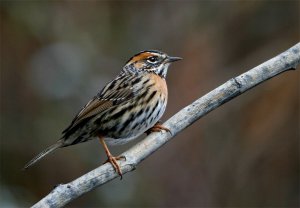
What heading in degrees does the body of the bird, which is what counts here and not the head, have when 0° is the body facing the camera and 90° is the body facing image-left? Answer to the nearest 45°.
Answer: approximately 270°
